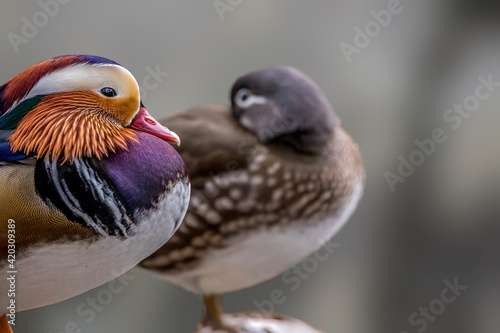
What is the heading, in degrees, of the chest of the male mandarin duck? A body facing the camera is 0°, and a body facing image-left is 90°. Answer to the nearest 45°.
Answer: approximately 270°
